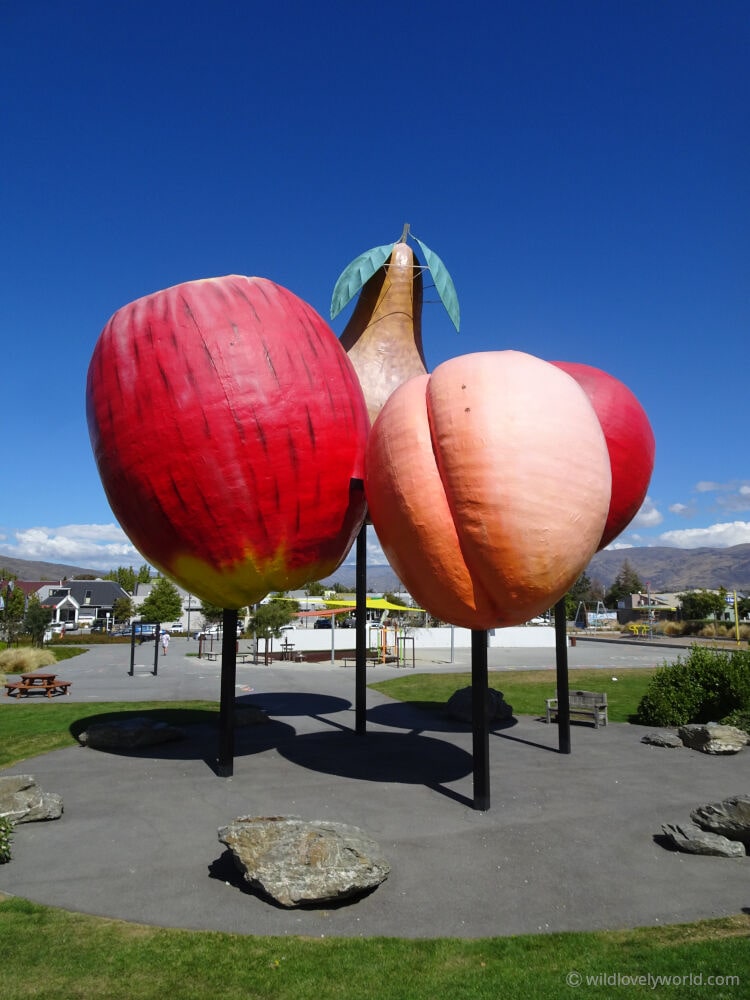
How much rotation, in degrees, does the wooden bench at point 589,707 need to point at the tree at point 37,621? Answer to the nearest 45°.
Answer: approximately 90° to its right

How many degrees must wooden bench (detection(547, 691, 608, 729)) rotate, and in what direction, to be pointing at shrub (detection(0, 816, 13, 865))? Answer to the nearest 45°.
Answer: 0° — it already faces it

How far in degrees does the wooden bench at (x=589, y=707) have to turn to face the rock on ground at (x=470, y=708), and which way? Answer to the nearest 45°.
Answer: approximately 45° to its right

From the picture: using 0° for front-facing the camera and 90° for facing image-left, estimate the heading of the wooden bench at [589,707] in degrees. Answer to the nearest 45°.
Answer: approximately 45°

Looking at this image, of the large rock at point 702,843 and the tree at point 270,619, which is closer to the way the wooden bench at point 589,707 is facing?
the large rock

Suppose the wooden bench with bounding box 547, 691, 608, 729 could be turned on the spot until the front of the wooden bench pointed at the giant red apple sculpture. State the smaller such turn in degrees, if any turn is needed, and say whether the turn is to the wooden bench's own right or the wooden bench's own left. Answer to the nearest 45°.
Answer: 0° — it already faces it

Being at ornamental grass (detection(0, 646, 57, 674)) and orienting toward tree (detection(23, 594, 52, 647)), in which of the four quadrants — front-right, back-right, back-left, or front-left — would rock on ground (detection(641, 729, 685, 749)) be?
back-right
